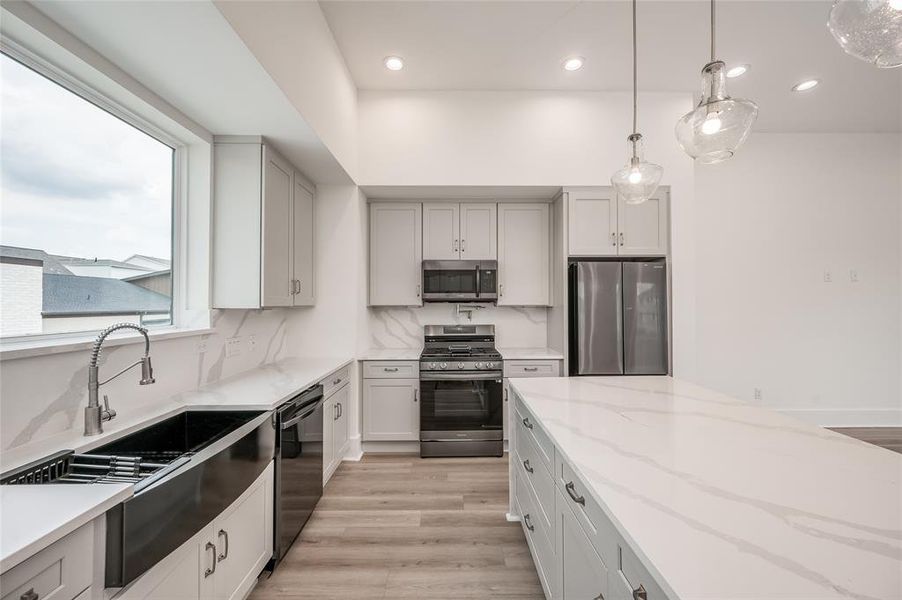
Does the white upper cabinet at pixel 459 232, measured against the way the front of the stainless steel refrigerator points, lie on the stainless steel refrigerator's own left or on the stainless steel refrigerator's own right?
on the stainless steel refrigerator's own right

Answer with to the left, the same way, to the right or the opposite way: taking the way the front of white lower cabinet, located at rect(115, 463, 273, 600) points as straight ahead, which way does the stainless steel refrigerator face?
to the right

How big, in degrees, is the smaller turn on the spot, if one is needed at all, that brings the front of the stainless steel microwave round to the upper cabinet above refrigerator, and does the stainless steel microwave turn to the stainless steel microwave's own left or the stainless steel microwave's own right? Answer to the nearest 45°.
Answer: approximately 90° to the stainless steel microwave's own left

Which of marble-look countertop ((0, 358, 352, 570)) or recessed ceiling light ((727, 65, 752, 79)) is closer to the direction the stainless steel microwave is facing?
the marble-look countertop

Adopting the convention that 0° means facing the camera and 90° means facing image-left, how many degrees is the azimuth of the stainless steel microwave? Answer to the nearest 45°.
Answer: approximately 0°
